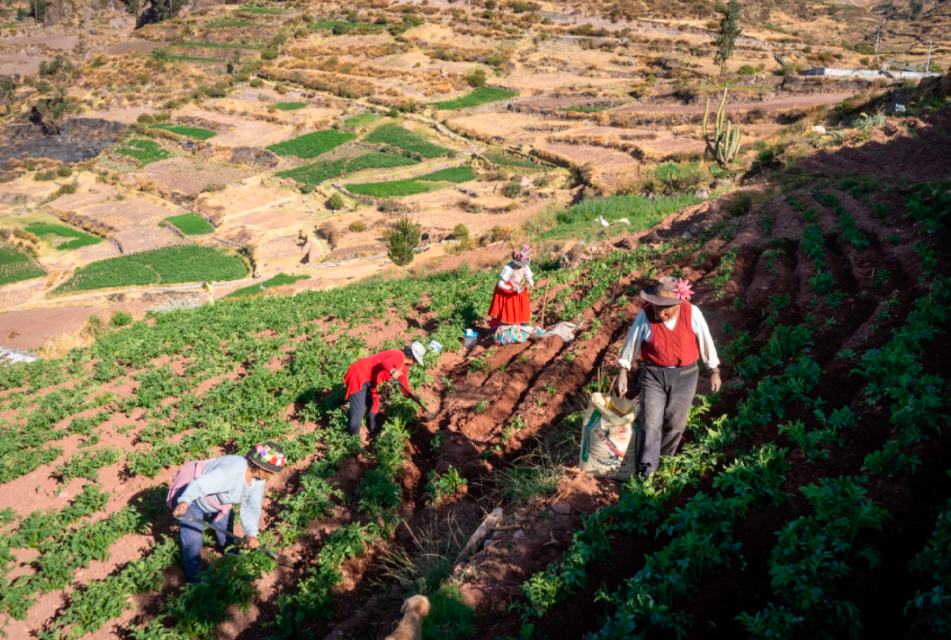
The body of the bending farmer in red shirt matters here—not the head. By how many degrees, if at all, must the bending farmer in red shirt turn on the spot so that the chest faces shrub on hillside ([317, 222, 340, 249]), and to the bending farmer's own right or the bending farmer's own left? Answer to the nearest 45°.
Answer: approximately 90° to the bending farmer's own left

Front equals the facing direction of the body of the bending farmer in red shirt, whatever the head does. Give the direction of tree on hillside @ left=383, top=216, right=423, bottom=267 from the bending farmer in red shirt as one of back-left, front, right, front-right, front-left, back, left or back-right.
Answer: left

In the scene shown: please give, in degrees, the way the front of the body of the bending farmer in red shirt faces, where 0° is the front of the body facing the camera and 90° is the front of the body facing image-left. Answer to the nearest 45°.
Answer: approximately 270°

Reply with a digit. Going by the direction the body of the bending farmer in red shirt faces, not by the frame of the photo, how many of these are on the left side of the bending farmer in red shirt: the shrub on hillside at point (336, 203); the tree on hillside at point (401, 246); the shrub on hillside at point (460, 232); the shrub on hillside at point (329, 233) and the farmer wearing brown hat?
4

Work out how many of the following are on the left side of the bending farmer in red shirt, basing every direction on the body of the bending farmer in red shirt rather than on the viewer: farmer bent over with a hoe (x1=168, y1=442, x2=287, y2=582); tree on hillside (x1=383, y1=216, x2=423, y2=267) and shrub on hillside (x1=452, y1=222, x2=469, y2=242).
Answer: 2

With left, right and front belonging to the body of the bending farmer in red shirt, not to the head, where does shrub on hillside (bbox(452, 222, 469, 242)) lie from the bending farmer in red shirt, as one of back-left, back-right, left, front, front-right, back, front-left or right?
left

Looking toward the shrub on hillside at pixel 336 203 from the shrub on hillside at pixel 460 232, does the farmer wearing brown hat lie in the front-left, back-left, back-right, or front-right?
back-left

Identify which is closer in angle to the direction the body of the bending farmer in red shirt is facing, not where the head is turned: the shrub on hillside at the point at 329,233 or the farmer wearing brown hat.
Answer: the farmer wearing brown hat

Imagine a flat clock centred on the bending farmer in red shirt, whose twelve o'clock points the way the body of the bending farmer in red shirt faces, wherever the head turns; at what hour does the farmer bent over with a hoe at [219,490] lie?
The farmer bent over with a hoe is roughly at 4 o'clock from the bending farmer in red shirt.

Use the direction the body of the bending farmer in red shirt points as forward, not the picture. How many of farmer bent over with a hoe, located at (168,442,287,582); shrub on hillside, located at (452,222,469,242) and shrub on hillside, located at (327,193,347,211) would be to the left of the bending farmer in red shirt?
2

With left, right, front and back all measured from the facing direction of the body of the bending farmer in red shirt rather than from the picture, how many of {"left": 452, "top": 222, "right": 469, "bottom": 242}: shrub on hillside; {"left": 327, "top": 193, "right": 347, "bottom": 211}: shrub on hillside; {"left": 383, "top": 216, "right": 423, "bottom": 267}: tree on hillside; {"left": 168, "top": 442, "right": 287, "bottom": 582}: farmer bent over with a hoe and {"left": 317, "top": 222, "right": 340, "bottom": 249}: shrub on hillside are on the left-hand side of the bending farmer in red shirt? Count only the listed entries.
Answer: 4

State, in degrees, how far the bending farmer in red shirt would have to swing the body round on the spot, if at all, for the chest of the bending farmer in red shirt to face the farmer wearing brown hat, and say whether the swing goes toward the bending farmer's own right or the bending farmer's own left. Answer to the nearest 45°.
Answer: approximately 45° to the bending farmer's own right

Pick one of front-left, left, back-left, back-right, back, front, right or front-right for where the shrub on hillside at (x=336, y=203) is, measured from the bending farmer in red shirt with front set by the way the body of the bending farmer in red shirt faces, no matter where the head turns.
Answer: left

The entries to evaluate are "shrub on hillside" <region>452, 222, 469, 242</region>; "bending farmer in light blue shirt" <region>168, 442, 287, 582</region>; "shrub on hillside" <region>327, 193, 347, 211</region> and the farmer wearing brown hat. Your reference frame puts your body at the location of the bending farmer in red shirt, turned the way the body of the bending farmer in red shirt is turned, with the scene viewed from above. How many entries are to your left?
2

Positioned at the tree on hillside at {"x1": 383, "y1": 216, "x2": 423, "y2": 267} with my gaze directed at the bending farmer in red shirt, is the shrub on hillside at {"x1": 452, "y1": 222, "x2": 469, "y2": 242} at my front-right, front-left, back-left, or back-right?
back-left
